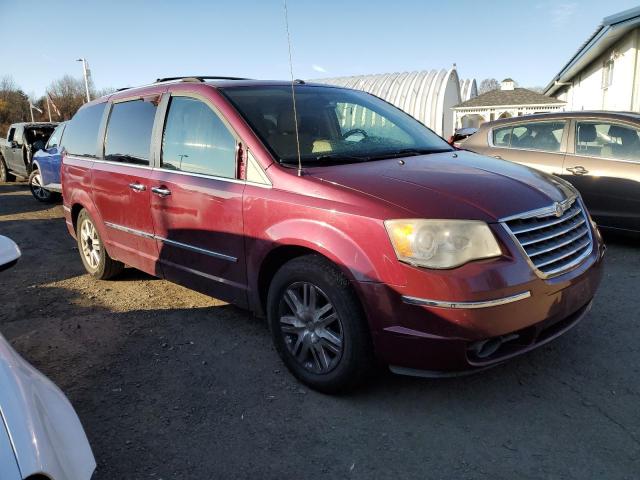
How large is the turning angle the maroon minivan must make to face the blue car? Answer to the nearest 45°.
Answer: approximately 180°

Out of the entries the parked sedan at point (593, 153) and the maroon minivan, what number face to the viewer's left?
0

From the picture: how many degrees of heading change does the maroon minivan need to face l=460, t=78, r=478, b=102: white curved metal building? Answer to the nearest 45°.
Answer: approximately 135° to its left

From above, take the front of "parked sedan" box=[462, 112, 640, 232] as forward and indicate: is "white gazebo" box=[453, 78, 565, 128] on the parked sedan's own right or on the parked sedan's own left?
on the parked sedan's own left

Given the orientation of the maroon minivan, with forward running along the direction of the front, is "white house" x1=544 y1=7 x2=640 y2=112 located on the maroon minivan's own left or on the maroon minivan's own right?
on the maroon minivan's own left

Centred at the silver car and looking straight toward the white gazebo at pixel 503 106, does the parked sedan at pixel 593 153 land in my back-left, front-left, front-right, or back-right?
front-right

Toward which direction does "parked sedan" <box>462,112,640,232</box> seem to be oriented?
to the viewer's right

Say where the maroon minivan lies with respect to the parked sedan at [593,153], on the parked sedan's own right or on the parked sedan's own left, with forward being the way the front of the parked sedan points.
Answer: on the parked sedan's own right

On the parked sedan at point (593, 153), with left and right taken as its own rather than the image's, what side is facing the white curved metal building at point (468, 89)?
left

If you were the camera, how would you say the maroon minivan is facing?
facing the viewer and to the right of the viewer
